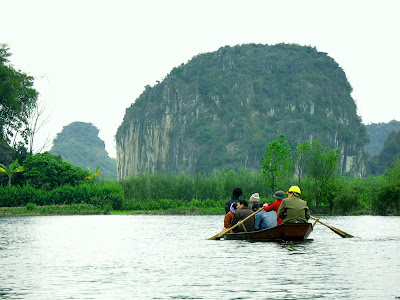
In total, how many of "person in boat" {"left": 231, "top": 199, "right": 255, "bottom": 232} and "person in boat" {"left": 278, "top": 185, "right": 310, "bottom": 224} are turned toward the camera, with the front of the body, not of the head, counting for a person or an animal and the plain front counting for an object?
0

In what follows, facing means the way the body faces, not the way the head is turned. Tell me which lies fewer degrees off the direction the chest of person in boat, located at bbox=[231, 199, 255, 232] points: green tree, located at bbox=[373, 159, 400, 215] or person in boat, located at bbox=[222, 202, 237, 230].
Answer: the person in boat

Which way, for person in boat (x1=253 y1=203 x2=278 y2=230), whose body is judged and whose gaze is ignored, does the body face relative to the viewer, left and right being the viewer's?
facing away from the viewer and to the left of the viewer

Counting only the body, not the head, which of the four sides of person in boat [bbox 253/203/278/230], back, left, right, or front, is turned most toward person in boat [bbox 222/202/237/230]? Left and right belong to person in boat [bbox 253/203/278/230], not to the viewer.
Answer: front

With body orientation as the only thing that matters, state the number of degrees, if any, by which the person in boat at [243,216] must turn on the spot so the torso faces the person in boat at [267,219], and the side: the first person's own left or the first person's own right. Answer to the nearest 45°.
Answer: approximately 135° to the first person's own right

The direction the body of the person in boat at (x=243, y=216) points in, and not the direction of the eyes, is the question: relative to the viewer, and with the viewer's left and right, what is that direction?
facing away from the viewer and to the left of the viewer

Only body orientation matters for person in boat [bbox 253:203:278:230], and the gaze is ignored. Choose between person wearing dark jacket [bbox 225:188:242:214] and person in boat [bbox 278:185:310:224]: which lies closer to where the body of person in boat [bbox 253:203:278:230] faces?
the person wearing dark jacket

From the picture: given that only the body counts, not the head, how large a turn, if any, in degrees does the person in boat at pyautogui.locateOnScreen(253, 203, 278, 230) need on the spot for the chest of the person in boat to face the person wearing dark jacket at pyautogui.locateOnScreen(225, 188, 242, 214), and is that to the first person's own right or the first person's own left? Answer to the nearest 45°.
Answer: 0° — they already face them

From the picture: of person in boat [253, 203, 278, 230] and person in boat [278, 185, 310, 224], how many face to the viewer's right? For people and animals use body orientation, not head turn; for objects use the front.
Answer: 0
